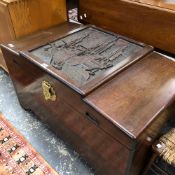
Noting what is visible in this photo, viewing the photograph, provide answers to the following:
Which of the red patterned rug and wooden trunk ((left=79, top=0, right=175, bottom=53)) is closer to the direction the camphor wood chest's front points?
the red patterned rug

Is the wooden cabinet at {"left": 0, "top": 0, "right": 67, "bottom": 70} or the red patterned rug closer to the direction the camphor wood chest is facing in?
the red patterned rug

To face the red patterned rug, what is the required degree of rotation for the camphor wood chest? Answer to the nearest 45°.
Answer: approximately 45° to its right

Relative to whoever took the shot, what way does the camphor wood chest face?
facing the viewer and to the left of the viewer

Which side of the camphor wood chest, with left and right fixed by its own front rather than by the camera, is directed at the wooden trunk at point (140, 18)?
back

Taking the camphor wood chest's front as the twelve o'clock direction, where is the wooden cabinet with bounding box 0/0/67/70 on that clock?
The wooden cabinet is roughly at 3 o'clock from the camphor wood chest.
